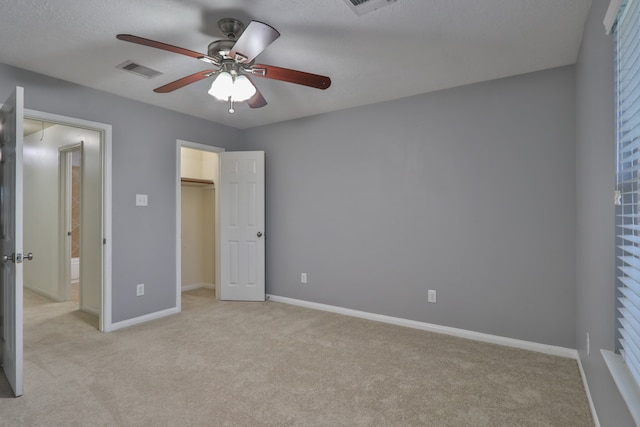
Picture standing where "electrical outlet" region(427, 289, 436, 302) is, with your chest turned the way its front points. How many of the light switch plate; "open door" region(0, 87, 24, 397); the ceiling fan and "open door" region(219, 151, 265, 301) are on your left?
0

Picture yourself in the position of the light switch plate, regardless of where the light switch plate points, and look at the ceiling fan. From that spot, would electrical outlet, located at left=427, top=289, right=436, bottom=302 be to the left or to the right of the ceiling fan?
left

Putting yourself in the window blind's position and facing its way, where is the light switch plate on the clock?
The light switch plate is roughly at 12 o'clock from the window blind.

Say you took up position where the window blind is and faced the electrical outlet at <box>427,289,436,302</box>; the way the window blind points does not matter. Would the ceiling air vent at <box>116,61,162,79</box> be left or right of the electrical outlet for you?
left

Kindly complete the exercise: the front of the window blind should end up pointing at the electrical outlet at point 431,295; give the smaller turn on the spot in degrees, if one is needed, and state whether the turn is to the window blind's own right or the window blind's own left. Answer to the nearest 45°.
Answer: approximately 45° to the window blind's own right

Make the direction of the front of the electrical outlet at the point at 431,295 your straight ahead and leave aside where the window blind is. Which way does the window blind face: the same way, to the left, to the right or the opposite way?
to the right

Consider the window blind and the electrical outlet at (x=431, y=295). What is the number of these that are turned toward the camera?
1

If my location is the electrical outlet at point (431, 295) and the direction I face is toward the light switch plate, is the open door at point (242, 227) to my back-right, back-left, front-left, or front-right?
front-right

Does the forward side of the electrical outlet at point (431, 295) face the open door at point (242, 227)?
no

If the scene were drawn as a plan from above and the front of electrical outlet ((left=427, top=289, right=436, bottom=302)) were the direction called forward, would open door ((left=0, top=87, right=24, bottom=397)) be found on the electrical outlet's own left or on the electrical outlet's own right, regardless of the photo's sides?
on the electrical outlet's own right

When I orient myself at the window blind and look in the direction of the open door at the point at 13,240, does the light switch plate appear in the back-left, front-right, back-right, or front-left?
front-right

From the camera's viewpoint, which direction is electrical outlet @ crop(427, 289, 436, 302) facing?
toward the camera

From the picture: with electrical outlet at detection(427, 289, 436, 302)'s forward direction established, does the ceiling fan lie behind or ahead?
ahead

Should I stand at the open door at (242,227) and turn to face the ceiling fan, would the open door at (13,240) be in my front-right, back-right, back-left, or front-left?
front-right

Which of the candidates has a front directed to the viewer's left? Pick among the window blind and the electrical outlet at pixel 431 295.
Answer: the window blind

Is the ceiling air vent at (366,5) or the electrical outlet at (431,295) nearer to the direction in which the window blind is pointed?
the ceiling air vent

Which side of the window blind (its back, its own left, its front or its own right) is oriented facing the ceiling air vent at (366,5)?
front

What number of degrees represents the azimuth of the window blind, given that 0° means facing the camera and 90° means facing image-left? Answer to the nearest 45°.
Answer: approximately 90°

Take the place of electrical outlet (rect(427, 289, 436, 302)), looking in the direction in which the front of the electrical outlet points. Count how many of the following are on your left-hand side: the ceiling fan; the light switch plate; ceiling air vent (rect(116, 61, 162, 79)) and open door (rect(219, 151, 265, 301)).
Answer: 0

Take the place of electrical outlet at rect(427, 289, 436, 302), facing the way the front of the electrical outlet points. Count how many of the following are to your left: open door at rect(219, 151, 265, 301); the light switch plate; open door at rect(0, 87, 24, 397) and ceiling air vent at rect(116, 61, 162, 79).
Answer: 0
